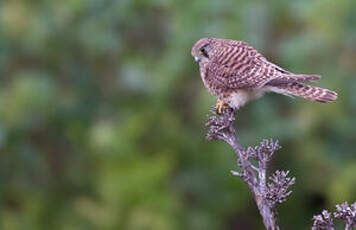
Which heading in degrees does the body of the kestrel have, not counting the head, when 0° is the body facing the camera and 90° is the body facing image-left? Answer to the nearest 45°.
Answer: approximately 90°
